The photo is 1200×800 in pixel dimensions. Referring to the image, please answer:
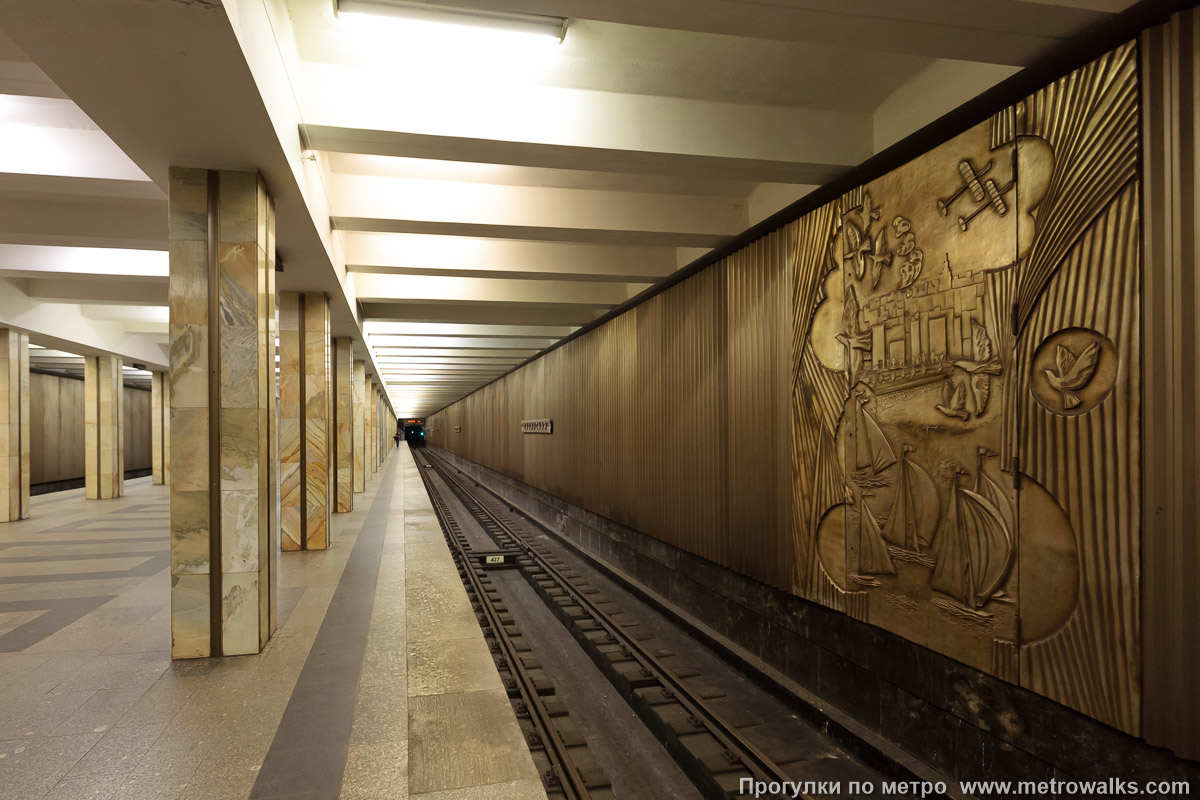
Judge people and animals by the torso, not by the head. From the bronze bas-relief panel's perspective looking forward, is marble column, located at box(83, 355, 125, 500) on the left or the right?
on its right

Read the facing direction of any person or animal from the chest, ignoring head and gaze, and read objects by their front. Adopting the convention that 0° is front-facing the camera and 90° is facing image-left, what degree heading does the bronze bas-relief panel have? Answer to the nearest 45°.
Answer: approximately 45°

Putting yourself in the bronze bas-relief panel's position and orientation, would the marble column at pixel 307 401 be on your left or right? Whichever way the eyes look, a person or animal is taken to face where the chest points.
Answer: on your right

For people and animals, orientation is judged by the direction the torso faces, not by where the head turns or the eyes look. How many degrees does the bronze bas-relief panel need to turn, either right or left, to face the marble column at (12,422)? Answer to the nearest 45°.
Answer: approximately 45° to its right

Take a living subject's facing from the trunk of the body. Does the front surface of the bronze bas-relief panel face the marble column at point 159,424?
no

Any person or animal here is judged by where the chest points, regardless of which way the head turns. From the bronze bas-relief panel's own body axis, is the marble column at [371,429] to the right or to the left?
on its right

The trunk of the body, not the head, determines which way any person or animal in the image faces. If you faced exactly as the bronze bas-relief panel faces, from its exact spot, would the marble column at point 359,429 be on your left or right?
on your right

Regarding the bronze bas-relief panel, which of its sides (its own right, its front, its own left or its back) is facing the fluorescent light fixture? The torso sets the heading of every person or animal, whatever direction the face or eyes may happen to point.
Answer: front
